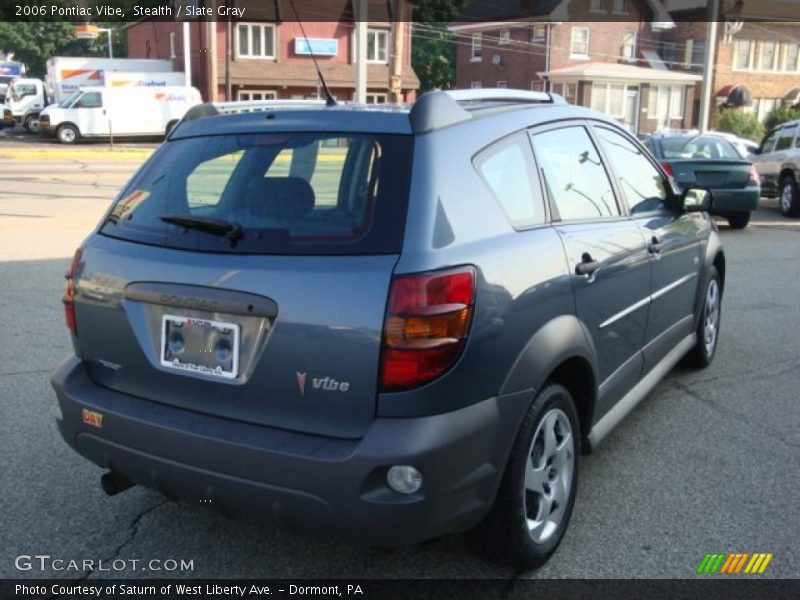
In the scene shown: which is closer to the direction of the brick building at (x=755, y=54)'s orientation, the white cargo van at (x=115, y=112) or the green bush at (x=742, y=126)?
the green bush

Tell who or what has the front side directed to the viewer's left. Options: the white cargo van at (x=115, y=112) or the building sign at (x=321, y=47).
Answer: the white cargo van

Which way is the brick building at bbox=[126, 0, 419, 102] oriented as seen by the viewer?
toward the camera

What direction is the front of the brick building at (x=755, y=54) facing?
toward the camera

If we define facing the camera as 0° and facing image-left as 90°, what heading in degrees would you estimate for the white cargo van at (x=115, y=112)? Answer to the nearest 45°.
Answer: approximately 90°

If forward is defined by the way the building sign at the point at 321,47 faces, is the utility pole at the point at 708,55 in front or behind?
in front

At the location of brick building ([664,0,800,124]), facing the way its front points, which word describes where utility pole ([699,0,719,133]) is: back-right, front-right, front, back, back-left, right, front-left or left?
front

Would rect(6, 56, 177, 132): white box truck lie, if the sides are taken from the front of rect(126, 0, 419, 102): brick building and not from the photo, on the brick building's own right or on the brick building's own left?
on the brick building's own right

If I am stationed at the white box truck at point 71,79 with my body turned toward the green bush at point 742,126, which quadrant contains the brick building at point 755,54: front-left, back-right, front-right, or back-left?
front-left

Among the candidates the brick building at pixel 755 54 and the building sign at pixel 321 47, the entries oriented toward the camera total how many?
2

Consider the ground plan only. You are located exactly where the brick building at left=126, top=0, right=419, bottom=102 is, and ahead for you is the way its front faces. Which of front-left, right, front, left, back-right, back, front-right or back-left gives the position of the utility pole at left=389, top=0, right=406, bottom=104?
front

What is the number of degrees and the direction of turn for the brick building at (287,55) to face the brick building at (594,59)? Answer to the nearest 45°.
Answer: approximately 90° to its left
